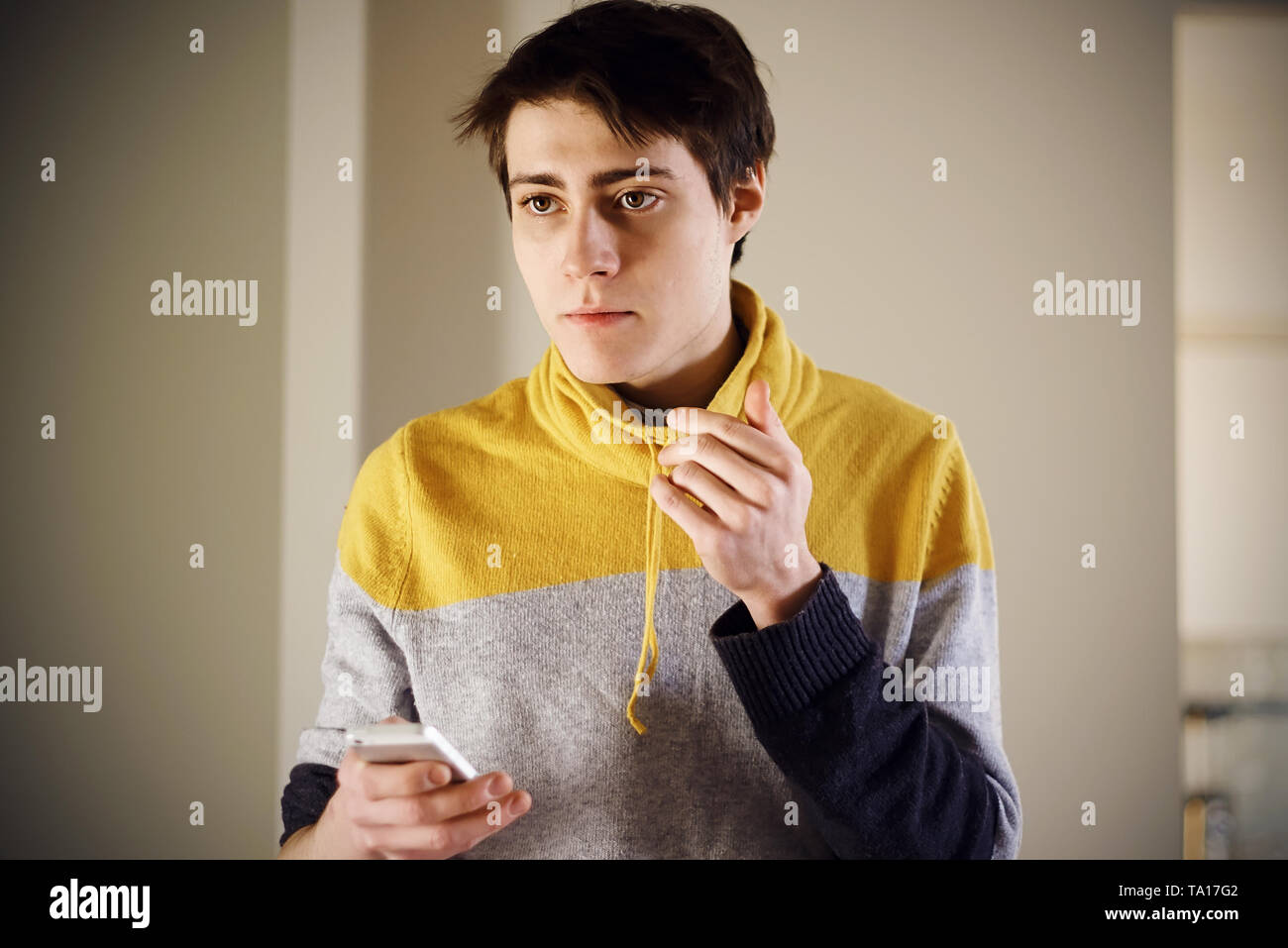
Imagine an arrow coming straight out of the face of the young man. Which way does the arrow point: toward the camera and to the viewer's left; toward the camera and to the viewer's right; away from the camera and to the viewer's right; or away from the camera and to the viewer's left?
toward the camera and to the viewer's left

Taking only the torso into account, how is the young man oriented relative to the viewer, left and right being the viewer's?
facing the viewer
